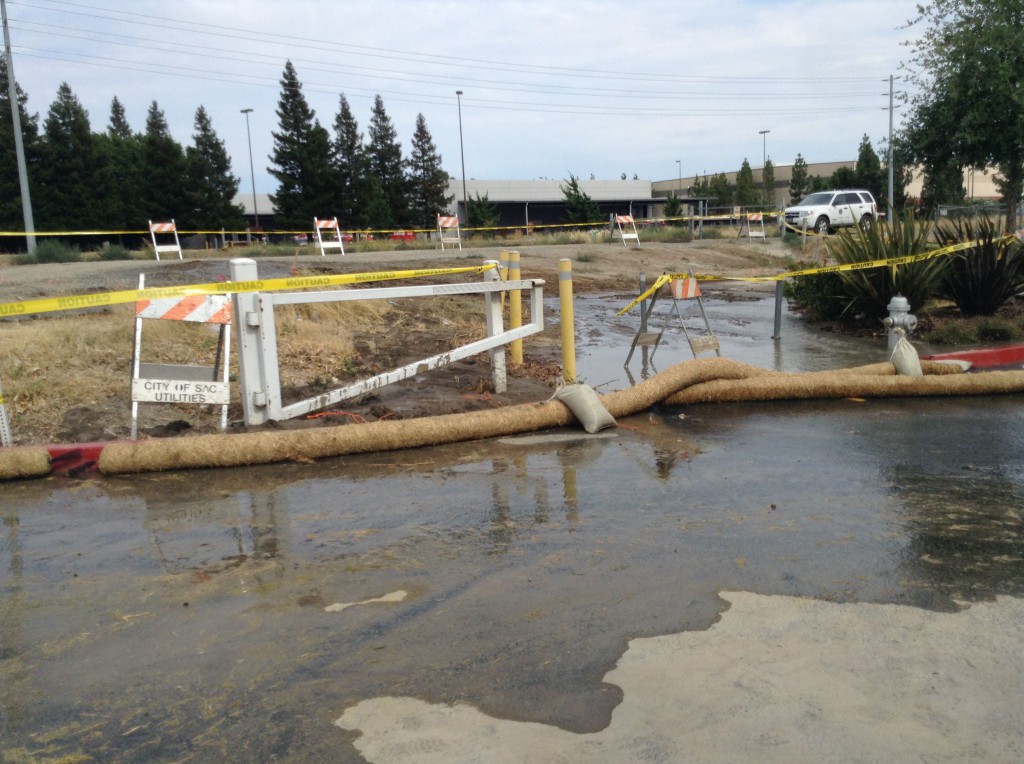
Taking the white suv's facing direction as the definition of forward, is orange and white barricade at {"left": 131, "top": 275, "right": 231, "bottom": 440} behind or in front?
in front

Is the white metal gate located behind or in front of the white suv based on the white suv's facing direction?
in front

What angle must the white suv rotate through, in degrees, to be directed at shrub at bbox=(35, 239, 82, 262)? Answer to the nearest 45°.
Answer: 0° — it already faces it

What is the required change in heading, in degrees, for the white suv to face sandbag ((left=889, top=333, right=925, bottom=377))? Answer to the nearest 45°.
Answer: approximately 45° to its left

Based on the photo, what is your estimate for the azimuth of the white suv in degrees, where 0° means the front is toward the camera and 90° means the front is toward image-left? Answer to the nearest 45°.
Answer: approximately 45°

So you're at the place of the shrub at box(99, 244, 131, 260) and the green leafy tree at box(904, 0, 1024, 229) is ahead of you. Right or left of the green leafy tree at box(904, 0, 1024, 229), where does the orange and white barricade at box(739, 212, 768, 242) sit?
left

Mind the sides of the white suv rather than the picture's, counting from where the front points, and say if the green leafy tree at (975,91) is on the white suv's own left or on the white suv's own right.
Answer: on the white suv's own left

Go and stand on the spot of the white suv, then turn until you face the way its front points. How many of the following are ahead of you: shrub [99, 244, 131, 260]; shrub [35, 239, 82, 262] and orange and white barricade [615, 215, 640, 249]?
3

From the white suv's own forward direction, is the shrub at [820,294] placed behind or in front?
in front

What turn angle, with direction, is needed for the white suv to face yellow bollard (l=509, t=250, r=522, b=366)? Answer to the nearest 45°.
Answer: approximately 45° to its left

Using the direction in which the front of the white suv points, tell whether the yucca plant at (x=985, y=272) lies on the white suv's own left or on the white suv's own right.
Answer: on the white suv's own left
